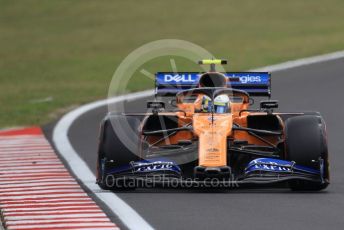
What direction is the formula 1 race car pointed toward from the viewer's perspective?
toward the camera
